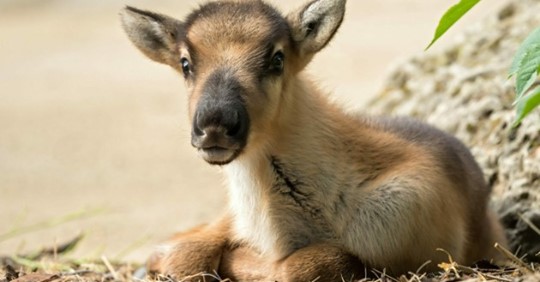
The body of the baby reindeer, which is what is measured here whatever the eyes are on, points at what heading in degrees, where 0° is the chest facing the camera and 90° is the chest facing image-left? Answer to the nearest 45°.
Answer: approximately 45°

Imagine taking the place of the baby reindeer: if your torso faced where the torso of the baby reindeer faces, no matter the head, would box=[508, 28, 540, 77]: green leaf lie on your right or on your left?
on your left

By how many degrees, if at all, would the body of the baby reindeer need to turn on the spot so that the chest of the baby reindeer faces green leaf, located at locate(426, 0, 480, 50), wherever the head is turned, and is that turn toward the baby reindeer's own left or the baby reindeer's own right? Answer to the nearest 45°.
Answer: approximately 90° to the baby reindeer's own left

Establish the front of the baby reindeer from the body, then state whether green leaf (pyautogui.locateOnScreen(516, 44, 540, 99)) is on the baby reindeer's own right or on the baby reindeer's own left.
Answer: on the baby reindeer's own left

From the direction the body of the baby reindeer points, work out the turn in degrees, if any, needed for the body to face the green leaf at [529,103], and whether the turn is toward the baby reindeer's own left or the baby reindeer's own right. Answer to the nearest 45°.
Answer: approximately 90° to the baby reindeer's own left

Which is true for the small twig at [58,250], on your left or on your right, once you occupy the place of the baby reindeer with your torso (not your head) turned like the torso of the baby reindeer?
on your right
